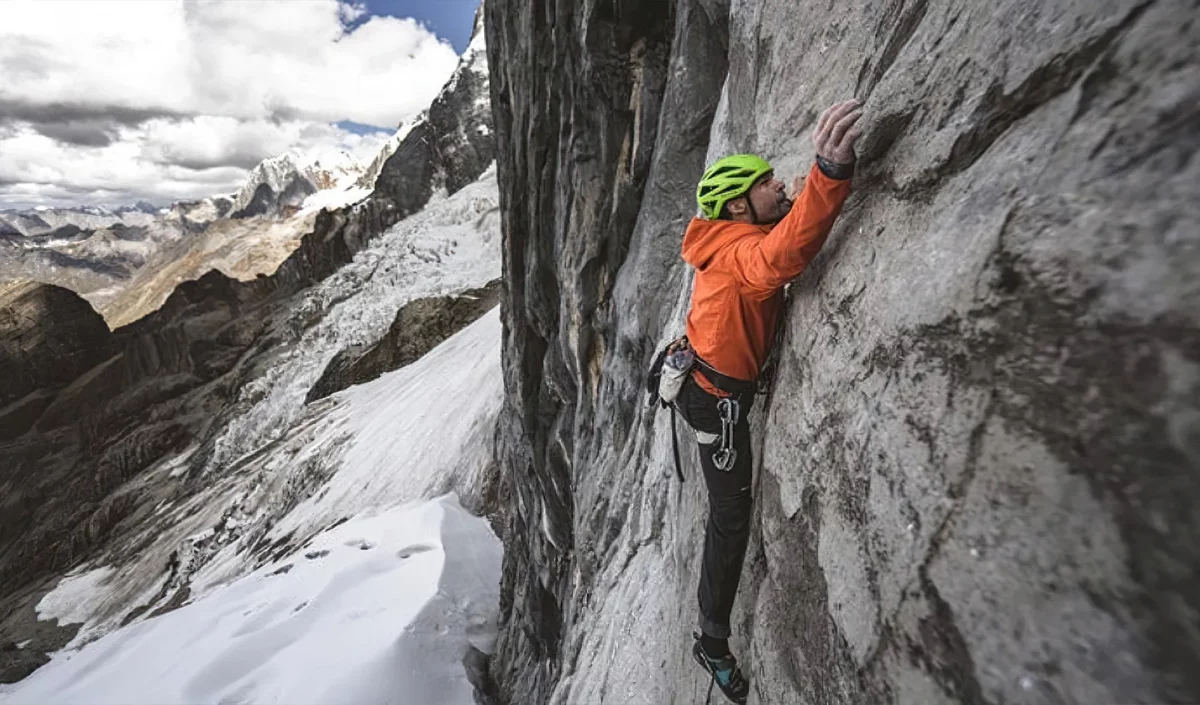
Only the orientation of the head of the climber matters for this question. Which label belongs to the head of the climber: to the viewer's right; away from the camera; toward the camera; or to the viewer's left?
to the viewer's right

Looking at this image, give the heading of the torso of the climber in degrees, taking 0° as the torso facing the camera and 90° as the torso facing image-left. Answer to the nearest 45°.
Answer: approximately 270°
